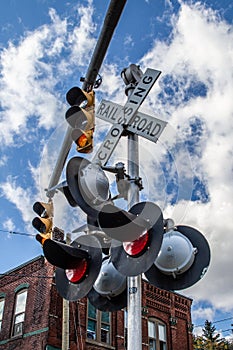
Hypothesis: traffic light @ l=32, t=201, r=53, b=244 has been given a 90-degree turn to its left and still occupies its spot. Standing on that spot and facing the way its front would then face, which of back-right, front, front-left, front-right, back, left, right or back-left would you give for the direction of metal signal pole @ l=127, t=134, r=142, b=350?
front

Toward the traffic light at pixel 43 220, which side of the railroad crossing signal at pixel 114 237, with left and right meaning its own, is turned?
right

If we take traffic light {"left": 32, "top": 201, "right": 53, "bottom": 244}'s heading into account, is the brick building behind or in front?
behind

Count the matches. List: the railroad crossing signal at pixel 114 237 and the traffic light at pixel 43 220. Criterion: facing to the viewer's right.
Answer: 0

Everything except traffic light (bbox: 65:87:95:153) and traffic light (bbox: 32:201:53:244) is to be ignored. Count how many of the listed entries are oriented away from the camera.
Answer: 0

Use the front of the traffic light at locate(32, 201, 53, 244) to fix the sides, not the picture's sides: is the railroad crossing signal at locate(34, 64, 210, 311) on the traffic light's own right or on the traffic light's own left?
on the traffic light's own left

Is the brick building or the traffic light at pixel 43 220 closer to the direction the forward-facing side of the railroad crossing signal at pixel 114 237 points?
the traffic light

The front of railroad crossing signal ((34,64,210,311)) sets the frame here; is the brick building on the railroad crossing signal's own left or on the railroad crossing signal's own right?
on the railroad crossing signal's own right

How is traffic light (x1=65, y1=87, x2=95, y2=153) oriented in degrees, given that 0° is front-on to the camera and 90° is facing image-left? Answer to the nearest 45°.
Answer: approximately 45°

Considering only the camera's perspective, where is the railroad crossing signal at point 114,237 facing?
facing the viewer and to the left of the viewer

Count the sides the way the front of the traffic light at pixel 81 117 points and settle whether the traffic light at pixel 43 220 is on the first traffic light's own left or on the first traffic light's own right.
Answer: on the first traffic light's own right
